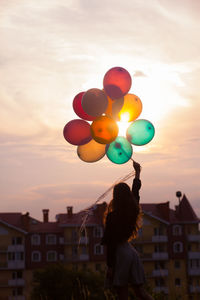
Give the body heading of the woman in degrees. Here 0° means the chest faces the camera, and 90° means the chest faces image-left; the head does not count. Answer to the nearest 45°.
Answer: approximately 135°

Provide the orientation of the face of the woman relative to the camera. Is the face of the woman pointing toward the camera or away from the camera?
away from the camera
